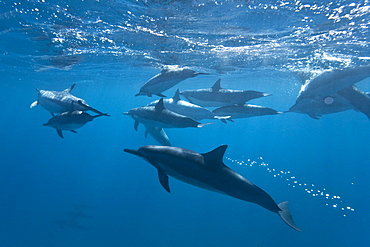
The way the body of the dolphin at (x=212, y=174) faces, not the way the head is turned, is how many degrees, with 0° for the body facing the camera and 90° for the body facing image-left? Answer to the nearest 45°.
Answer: approximately 90°

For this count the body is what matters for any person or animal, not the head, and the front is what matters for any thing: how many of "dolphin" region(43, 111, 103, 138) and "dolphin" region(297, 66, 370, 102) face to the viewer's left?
2

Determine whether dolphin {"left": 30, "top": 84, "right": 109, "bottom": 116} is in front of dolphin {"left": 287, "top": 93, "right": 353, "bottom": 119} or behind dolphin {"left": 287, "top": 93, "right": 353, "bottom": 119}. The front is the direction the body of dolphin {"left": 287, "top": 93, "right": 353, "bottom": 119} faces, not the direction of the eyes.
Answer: in front

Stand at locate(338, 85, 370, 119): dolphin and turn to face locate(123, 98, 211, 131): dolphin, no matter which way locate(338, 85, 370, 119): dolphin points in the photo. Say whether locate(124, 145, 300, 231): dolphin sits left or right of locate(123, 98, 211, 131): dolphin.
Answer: left

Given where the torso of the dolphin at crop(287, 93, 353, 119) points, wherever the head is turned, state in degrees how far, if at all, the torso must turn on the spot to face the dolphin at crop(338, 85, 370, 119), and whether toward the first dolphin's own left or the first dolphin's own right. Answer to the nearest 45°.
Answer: approximately 135° to the first dolphin's own left

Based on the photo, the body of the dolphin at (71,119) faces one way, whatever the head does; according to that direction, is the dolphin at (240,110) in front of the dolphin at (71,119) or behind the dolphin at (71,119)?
behind

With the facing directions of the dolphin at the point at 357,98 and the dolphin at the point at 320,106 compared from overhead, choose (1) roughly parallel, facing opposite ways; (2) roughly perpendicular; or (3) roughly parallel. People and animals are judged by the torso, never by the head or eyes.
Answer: roughly parallel

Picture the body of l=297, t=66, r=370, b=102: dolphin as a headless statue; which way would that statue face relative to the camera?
to the viewer's left

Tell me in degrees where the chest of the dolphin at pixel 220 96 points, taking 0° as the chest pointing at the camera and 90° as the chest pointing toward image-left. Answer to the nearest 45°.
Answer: approximately 90°

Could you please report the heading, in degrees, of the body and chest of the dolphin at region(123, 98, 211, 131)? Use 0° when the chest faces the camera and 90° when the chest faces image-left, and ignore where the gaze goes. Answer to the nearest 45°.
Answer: approximately 90°

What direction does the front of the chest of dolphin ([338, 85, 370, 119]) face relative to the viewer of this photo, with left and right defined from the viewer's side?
facing to the left of the viewer

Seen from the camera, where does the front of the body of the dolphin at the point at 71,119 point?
to the viewer's left

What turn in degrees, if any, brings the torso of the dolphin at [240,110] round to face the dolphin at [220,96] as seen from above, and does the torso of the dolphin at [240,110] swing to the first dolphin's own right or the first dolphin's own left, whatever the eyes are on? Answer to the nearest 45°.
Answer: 0° — it already faces it

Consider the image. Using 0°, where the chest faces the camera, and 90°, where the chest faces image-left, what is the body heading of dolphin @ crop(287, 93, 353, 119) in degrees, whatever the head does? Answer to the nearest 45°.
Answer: approximately 90°
